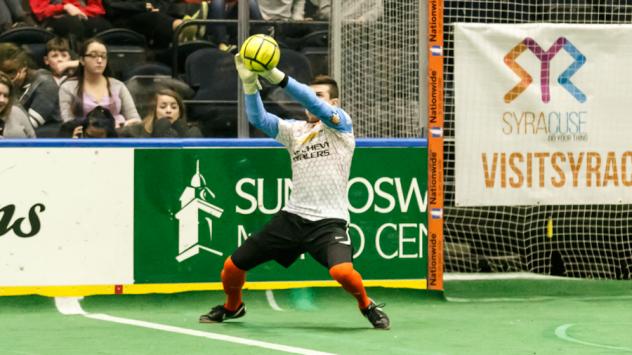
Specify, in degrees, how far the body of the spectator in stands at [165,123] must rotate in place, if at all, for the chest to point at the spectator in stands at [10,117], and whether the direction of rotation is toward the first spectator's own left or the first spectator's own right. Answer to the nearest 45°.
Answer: approximately 90° to the first spectator's own right

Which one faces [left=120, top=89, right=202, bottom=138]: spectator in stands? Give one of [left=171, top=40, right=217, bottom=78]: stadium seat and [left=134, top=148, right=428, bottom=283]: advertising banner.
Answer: the stadium seat

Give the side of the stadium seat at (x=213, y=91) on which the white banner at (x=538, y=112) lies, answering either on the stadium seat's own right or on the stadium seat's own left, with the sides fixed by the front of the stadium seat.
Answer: on the stadium seat's own left

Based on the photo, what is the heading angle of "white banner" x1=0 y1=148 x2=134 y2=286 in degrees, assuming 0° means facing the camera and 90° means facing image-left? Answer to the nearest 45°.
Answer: approximately 0°

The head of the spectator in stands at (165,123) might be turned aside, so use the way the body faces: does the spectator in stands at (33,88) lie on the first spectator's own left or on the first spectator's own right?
on the first spectator's own right

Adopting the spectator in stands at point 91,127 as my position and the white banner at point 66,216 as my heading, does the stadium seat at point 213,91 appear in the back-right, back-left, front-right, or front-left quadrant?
back-left

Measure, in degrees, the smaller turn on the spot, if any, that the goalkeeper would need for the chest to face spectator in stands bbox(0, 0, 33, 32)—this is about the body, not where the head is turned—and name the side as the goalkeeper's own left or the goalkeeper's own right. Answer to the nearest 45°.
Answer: approximately 90° to the goalkeeper's own right
